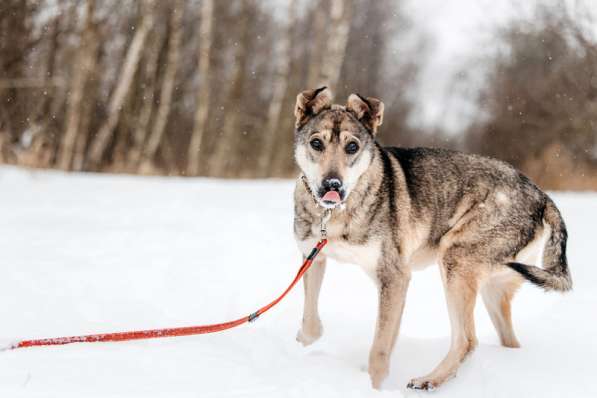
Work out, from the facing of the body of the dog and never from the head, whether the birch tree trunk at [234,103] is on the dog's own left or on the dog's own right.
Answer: on the dog's own right

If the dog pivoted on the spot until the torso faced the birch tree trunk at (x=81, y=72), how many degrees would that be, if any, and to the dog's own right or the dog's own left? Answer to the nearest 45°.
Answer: approximately 90° to the dog's own right

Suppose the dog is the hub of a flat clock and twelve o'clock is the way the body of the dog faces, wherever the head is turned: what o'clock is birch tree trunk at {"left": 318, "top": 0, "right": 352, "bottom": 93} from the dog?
The birch tree trunk is roughly at 4 o'clock from the dog.

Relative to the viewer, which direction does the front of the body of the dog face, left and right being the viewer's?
facing the viewer and to the left of the viewer

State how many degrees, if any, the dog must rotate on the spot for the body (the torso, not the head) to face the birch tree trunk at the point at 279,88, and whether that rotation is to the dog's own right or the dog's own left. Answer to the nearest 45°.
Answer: approximately 135° to the dog's own right

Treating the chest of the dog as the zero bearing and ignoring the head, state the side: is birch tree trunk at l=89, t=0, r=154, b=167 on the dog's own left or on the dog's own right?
on the dog's own right

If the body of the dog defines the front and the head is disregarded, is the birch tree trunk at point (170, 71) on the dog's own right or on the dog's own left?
on the dog's own right
